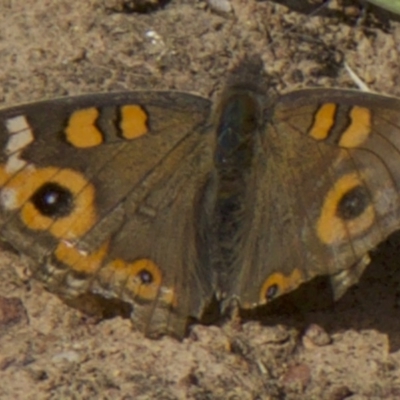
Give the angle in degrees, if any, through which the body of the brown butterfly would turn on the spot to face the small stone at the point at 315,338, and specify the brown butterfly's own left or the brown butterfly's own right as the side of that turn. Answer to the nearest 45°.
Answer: approximately 90° to the brown butterfly's own right

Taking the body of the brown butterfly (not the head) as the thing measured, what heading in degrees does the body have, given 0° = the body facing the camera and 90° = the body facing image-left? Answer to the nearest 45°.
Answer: approximately 180°
